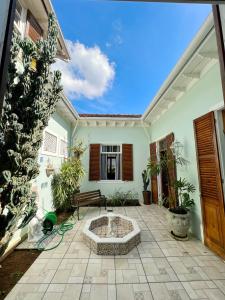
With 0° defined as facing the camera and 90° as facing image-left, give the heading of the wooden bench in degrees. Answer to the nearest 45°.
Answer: approximately 315°

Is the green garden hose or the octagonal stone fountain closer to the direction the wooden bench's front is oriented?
the octagonal stone fountain

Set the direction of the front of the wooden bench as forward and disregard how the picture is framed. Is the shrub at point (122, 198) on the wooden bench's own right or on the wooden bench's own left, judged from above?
on the wooden bench's own left

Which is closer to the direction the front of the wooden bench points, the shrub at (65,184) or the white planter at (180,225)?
the white planter

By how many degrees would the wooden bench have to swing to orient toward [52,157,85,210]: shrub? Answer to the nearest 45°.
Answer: approximately 135° to its right

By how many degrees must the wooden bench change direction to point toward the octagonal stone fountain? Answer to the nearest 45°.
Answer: approximately 45° to its right

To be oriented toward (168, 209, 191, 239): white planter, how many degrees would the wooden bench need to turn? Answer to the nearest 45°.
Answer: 0° — it already faces it

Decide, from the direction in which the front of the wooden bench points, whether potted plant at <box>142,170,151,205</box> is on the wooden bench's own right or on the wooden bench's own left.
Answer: on the wooden bench's own left

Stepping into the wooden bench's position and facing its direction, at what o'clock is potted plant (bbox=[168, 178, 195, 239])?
The potted plant is roughly at 12 o'clock from the wooden bench.

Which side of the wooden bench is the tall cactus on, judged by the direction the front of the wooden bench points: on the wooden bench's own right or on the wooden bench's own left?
on the wooden bench's own right
